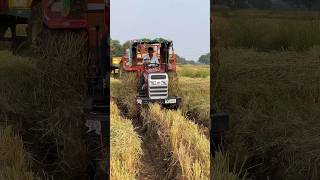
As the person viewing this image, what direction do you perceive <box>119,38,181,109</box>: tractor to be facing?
facing the viewer

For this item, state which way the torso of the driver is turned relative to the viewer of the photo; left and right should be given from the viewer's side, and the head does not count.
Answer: facing the viewer
